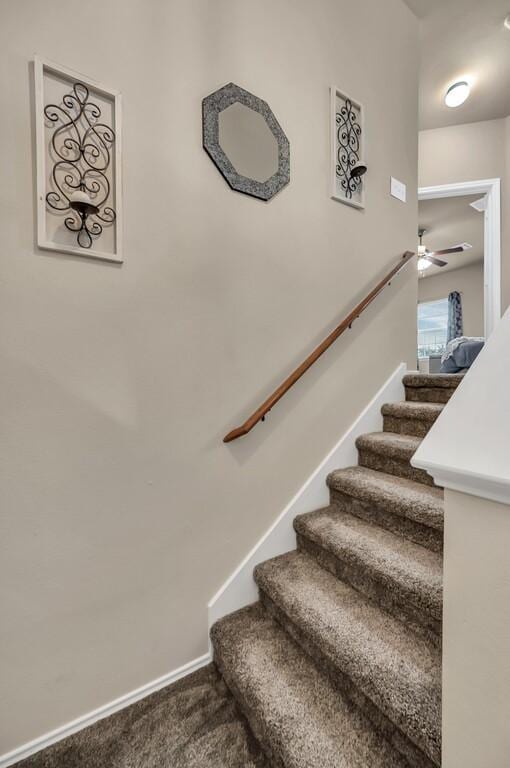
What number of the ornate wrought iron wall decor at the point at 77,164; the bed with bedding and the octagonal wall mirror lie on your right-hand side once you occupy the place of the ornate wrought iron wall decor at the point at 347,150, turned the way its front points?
2

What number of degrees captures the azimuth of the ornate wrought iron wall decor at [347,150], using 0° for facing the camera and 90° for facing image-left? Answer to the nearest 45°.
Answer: approximately 315°

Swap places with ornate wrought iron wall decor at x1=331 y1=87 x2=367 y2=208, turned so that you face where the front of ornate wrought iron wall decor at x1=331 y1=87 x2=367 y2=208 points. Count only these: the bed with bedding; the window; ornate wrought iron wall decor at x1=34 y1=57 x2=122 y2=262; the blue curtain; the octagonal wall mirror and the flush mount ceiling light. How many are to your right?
2

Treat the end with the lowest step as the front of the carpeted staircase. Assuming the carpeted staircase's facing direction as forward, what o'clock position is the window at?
The window is roughly at 5 o'clock from the carpeted staircase.

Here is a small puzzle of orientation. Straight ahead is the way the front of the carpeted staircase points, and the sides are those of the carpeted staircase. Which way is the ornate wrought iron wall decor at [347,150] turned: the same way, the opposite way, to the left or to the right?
to the left

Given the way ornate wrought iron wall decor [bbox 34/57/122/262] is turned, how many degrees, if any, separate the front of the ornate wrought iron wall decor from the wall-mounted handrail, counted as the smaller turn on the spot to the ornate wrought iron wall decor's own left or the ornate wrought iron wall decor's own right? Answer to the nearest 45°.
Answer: approximately 45° to the ornate wrought iron wall decor's own left

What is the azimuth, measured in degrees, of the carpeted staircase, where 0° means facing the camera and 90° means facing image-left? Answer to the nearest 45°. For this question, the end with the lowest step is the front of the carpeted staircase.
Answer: approximately 45°

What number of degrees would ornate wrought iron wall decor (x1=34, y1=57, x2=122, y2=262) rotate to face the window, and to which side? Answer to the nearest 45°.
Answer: approximately 90° to its left

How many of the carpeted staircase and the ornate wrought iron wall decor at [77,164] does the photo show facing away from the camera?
0

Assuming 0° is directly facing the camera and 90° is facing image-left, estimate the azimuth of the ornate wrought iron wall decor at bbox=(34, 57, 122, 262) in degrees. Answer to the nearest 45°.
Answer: approximately 315°

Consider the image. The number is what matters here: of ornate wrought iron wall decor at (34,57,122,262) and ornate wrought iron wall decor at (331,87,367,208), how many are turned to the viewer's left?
0
